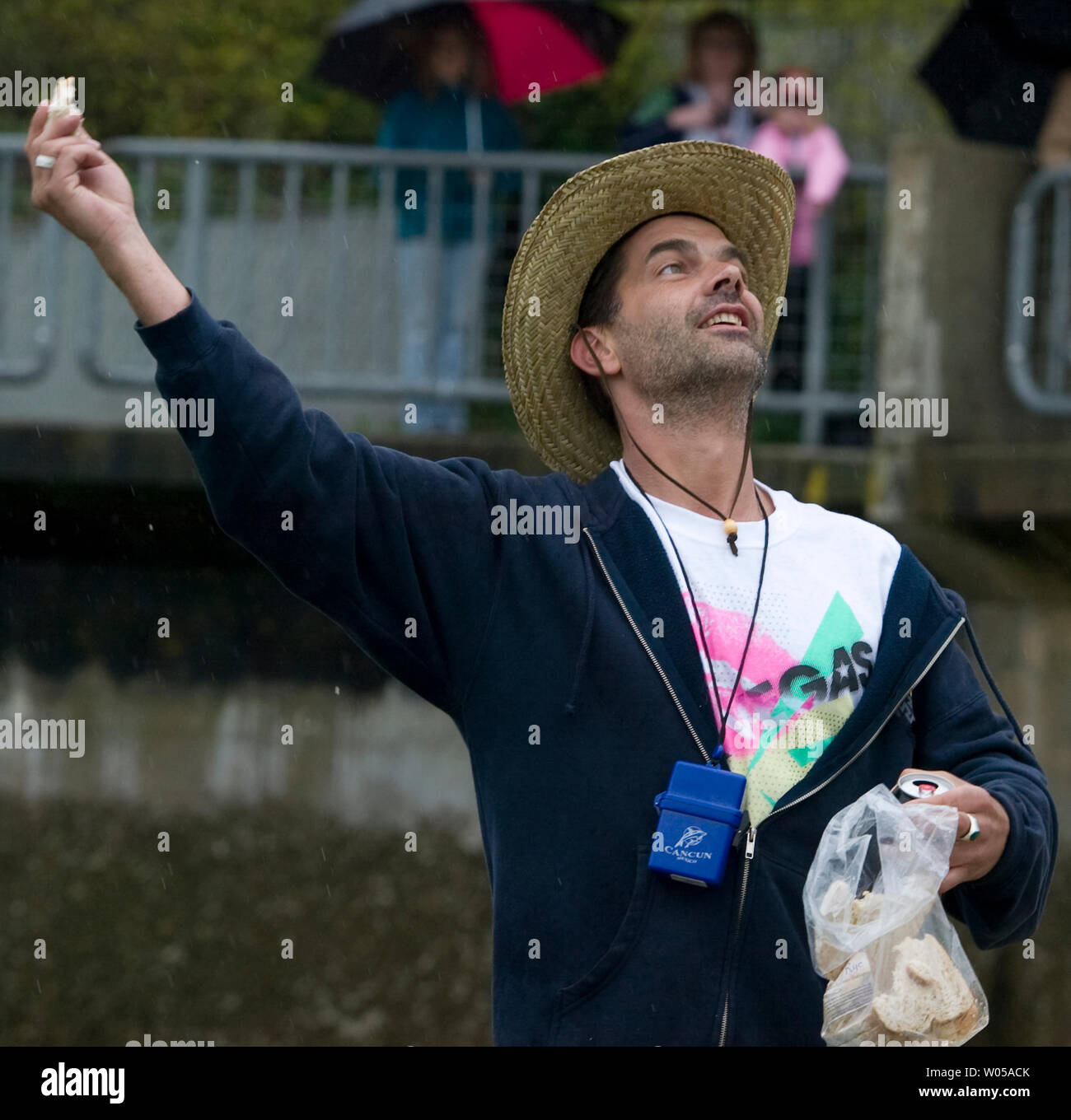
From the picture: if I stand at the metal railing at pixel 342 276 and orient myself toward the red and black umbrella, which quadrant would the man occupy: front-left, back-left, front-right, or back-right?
back-right

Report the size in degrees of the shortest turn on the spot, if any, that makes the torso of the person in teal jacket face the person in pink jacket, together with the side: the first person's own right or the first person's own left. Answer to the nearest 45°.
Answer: approximately 90° to the first person's own left

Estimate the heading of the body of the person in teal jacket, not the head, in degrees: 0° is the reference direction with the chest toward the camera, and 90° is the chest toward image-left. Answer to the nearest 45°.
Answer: approximately 0°

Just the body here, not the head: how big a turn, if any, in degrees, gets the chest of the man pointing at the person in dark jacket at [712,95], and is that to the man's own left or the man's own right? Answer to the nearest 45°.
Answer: approximately 135° to the man's own left

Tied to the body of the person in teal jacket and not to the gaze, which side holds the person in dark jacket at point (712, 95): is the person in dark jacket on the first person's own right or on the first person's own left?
on the first person's own left

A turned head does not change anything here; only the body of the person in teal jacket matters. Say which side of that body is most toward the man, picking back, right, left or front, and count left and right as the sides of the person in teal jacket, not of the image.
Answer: front

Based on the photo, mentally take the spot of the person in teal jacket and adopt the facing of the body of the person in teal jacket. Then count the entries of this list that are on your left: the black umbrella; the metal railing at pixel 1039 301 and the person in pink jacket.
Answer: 3

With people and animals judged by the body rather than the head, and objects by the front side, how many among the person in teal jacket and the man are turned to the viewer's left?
0

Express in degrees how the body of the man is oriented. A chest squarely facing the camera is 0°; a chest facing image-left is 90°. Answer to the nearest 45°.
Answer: approximately 315°

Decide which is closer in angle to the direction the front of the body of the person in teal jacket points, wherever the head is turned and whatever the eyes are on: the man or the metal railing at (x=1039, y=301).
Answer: the man
